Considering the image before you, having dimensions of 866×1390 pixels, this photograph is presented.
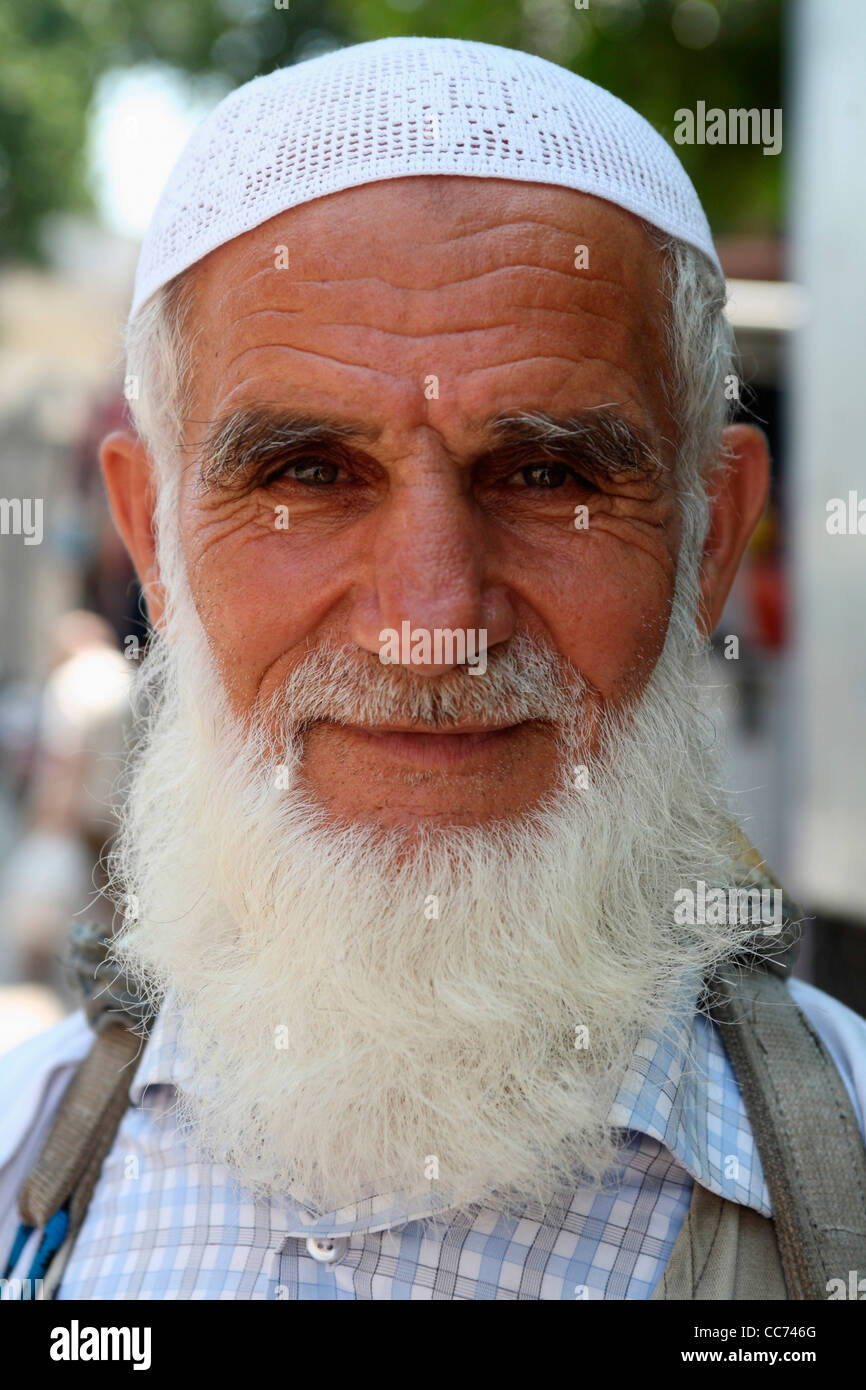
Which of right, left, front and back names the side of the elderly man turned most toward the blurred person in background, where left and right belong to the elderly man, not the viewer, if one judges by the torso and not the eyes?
back

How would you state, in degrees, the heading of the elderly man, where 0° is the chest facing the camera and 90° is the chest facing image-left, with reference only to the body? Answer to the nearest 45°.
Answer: approximately 0°
